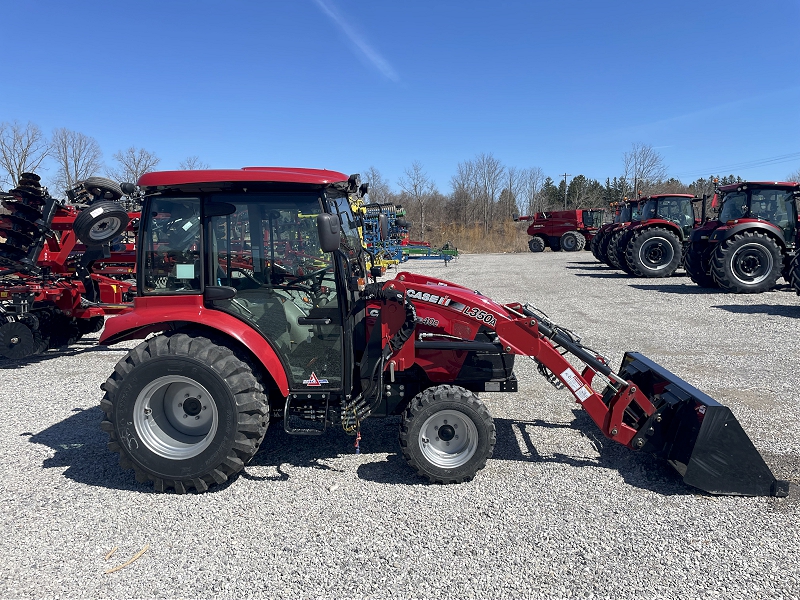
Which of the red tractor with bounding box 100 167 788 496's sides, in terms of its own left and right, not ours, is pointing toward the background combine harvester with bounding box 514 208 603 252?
left

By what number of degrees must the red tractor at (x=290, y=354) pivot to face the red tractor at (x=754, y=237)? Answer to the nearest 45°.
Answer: approximately 45° to its left

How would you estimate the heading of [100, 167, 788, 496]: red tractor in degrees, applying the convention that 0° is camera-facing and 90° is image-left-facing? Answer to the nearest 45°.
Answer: approximately 270°
